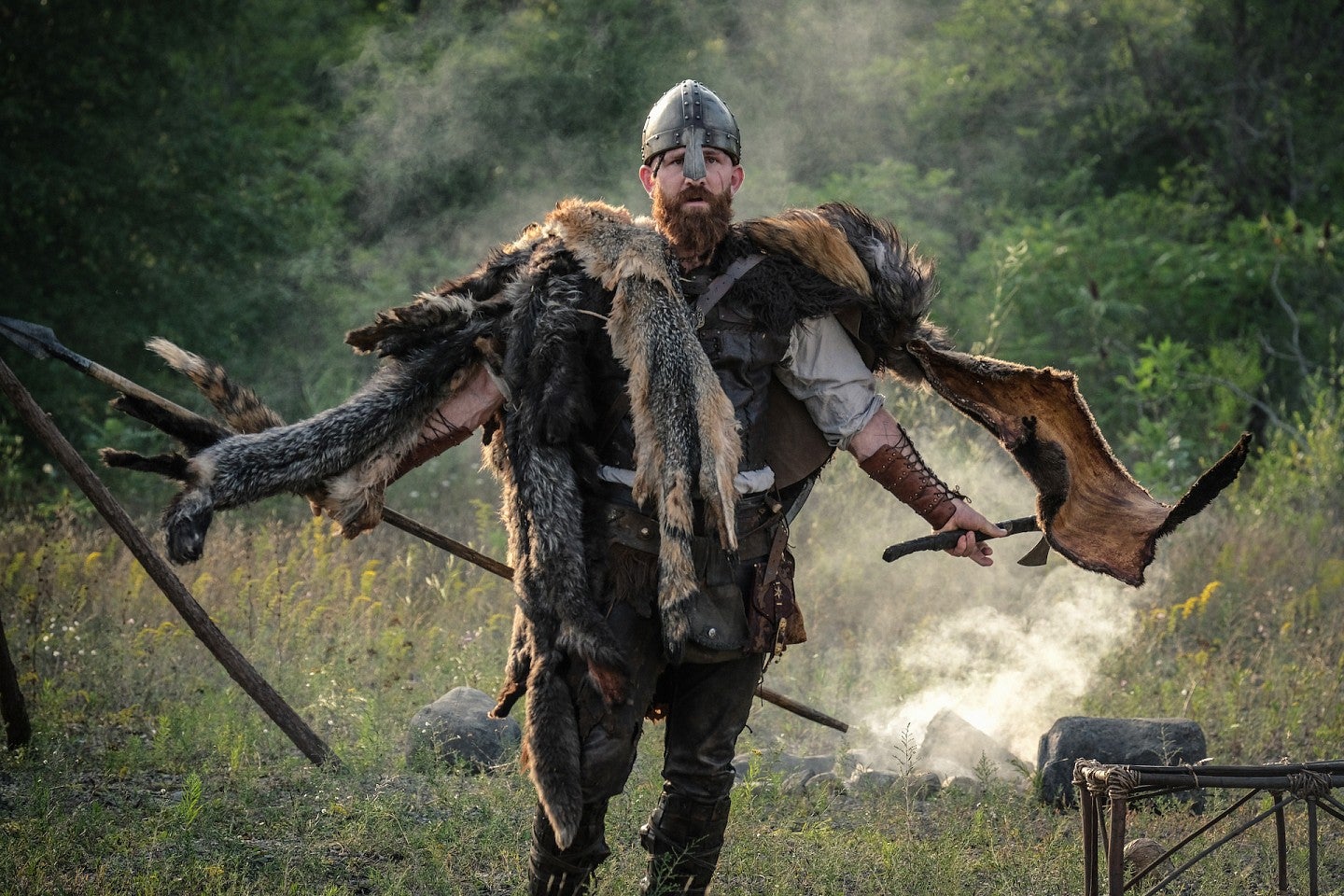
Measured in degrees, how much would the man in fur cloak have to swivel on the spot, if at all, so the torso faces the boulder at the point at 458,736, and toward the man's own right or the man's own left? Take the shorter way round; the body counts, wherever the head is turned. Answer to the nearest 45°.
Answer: approximately 180°

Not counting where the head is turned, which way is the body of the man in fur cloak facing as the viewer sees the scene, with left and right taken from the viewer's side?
facing the viewer

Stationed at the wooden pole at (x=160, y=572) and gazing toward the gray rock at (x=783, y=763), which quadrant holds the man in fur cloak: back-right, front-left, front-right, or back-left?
front-right

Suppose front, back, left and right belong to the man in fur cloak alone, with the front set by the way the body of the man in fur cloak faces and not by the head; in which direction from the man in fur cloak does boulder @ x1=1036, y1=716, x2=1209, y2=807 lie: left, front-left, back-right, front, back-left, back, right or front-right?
back-left

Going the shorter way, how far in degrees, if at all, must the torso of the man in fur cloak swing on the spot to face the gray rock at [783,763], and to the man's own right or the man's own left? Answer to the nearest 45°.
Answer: approximately 180°

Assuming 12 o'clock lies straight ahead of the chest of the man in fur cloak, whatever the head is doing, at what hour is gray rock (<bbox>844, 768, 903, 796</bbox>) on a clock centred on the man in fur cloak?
The gray rock is roughly at 7 o'clock from the man in fur cloak.

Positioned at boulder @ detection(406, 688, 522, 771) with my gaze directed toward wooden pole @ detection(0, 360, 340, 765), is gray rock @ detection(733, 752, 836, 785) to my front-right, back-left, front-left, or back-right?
back-left

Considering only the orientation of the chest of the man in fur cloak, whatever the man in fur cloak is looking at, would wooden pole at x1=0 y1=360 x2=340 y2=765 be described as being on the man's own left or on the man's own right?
on the man's own right

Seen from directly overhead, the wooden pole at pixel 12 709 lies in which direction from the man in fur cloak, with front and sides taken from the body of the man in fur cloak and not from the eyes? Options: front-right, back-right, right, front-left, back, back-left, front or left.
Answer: back-right

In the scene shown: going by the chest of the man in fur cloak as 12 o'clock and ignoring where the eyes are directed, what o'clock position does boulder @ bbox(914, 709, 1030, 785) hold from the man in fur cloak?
The boulder is roughly at 7 o'clock from the man in fur cloak.
